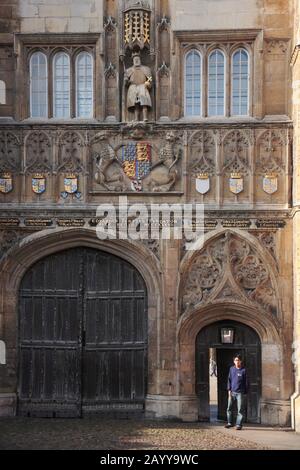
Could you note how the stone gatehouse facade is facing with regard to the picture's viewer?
facing the viewer

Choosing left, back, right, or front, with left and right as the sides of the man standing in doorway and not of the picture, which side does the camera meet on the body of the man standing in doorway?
front

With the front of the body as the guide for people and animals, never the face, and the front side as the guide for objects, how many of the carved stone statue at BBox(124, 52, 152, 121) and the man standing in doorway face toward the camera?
2

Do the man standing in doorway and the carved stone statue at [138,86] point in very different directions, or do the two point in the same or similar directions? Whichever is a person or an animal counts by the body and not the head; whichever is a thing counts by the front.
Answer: same or similar directions

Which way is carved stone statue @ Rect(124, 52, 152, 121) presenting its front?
toward the camera
